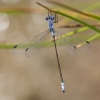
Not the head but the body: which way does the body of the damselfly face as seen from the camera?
away from the camera
